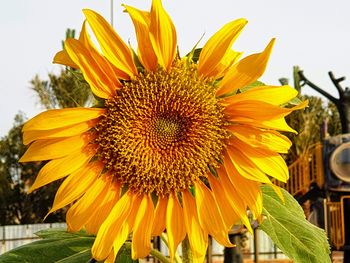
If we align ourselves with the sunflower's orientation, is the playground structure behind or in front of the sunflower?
behind

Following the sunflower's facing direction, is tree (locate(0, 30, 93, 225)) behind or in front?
behind

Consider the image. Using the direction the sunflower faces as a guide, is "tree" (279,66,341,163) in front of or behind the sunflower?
behind

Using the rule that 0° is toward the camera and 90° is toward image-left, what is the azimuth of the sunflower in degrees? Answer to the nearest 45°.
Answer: approximately 0°

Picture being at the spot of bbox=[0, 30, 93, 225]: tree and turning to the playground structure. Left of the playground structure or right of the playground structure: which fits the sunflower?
right
